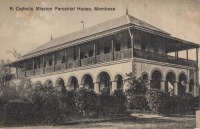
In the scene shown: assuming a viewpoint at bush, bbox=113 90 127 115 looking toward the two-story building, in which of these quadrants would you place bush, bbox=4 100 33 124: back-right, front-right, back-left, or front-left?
back-left

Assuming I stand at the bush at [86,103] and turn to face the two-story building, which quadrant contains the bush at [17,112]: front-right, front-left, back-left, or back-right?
back-left
